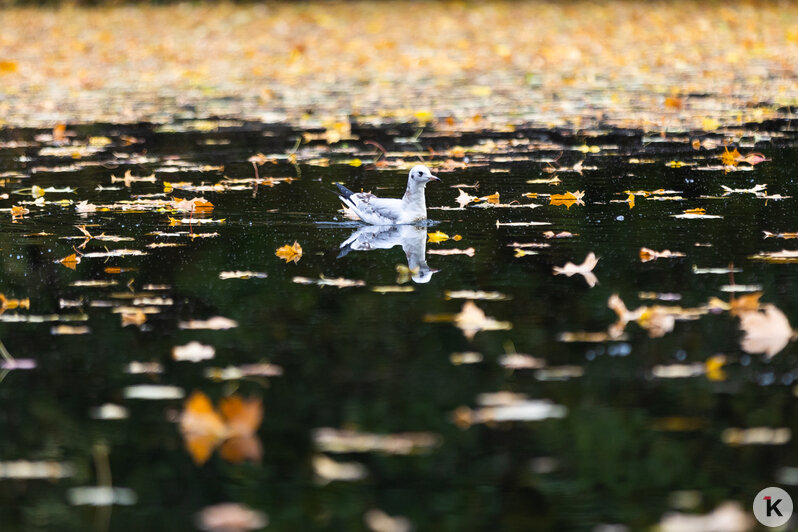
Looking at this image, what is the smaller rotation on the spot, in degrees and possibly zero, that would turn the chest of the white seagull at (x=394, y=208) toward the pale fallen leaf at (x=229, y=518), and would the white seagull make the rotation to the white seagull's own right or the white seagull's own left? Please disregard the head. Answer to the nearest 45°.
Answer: approximately 90° to the white seagull's own right

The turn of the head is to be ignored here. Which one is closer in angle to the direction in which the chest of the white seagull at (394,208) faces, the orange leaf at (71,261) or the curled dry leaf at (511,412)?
the curled dry leaf

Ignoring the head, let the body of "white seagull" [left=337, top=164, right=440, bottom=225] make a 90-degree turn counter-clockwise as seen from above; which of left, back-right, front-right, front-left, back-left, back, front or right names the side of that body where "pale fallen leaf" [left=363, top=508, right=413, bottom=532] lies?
back

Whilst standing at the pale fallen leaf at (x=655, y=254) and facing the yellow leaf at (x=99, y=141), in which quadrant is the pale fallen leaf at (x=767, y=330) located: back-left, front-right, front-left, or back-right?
back-left

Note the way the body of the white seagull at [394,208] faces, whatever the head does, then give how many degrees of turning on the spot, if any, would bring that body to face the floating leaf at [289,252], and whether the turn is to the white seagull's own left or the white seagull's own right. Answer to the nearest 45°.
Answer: approximately 135° to the white seagull's own right

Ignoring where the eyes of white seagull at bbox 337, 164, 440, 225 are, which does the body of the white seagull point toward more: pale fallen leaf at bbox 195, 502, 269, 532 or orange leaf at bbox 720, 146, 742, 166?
the orange leaf

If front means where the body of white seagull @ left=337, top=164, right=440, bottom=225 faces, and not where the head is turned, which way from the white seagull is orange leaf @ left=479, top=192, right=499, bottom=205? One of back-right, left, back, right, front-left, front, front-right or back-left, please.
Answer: front-left

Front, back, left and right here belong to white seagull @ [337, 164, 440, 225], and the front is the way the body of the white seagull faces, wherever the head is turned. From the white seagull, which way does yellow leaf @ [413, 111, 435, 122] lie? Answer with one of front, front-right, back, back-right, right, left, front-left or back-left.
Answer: left

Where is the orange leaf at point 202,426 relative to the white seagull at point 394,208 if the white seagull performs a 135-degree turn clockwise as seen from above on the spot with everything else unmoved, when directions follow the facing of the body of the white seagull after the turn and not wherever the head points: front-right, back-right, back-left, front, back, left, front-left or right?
front-left

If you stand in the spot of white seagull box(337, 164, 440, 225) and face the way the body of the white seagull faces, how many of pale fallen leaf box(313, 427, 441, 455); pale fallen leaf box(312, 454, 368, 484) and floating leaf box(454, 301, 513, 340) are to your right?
3

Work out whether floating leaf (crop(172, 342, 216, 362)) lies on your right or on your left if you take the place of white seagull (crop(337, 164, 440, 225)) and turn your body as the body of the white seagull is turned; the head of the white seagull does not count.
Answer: on your right

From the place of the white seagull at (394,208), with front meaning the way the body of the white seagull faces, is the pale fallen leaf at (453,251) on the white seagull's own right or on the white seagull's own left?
on the white seagull's own right

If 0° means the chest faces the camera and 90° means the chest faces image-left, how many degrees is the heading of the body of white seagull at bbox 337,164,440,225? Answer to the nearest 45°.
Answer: approximately 270°

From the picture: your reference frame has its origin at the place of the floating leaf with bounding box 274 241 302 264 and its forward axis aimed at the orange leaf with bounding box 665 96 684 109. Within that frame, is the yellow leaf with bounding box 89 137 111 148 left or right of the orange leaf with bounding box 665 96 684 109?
left

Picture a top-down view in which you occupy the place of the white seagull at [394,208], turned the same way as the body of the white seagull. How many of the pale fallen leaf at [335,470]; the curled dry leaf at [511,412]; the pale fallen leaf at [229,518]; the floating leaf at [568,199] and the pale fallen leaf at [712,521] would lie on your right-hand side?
4
